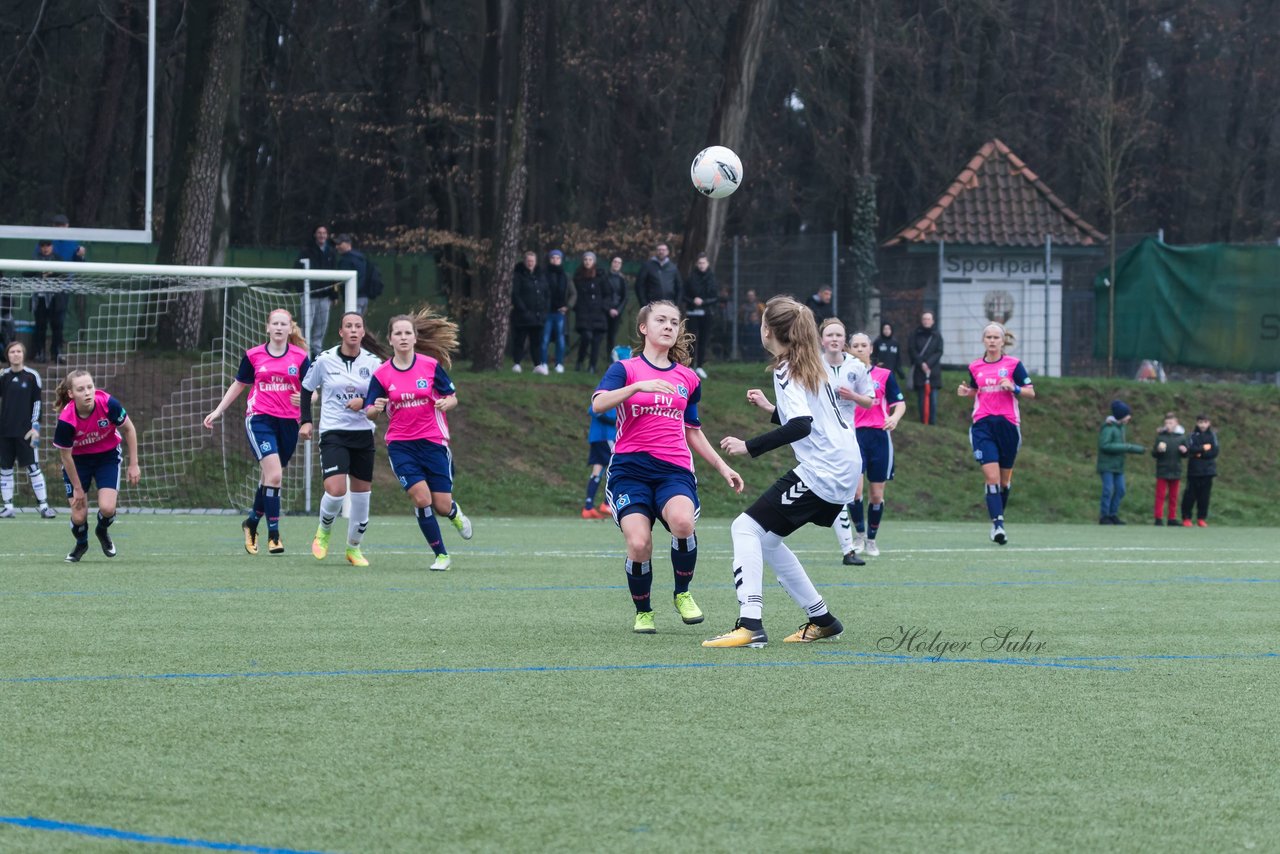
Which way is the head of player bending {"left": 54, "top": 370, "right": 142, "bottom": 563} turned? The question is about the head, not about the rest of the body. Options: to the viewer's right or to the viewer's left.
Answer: to the viewer's right

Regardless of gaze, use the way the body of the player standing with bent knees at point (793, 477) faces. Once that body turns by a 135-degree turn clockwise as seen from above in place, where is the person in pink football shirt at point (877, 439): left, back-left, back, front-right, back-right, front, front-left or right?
front-left

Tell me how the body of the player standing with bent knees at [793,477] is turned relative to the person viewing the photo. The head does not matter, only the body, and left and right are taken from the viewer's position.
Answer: facing to the left of the viewer

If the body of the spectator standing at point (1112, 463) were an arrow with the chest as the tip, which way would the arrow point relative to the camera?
to the viewer's right

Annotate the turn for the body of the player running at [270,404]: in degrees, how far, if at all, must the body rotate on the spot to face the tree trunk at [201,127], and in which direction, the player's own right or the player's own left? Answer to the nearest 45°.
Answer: approximately 180°

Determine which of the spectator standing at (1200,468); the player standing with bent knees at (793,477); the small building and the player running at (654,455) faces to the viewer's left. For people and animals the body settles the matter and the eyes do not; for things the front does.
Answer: the player standing with bent knees at (793,477)

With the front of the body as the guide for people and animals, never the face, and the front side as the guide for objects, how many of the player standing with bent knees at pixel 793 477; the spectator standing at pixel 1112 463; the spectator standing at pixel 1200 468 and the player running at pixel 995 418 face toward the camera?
2

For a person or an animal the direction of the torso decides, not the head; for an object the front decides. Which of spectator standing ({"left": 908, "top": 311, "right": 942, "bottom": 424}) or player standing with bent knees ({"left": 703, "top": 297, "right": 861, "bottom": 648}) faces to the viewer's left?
the player standing with bent knees

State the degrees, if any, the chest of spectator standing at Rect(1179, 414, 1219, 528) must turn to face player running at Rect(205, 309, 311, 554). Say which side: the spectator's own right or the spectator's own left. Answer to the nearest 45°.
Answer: approximately 45° to the spectator's own right
